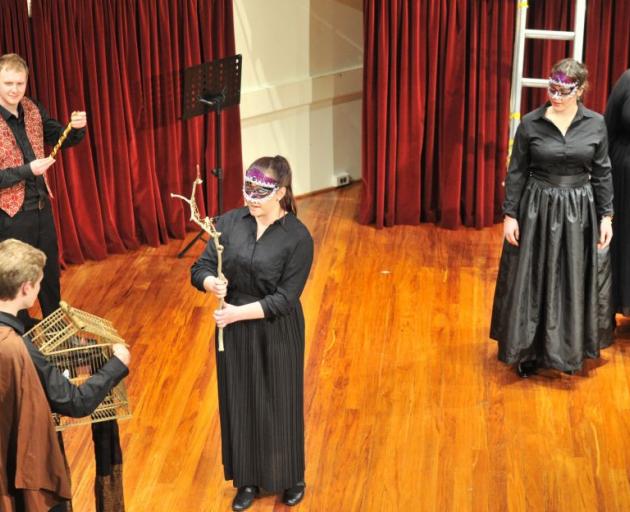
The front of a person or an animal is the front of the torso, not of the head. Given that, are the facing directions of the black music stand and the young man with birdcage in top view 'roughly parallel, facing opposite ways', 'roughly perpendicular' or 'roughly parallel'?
roughly perpendicular

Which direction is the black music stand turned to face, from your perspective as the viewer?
facing away from the viewer and to the left of the viewer

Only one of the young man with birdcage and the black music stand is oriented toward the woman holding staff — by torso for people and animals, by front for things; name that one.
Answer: the young man with birdcage

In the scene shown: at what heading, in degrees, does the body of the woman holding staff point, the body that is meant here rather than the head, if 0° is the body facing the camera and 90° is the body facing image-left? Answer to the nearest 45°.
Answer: approximately 45°

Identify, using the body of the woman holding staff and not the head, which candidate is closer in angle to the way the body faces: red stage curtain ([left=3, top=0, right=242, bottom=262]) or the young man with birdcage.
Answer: the young man with birdcage

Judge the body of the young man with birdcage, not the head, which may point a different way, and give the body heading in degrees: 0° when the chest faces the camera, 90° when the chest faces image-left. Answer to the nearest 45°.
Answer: approximately 225°

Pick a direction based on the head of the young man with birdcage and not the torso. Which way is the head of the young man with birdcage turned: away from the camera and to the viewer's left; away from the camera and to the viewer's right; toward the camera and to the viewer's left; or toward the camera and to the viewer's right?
away from the camera and to the viewer's right
